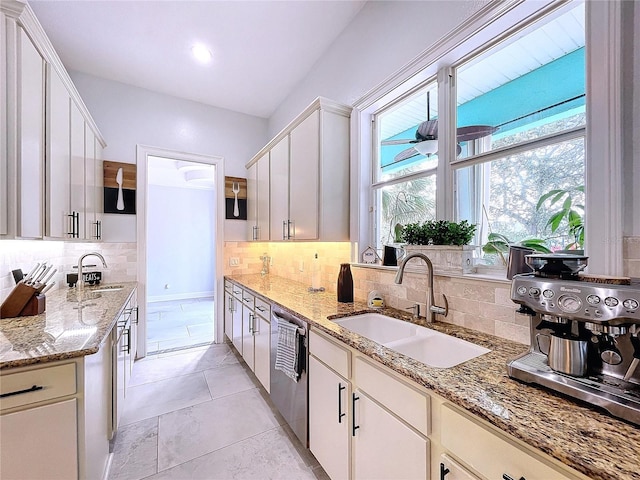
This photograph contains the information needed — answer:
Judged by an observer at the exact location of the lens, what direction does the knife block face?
facing to the right of the viewer

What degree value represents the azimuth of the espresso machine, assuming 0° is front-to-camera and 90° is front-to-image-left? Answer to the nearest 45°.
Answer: approximately 45°

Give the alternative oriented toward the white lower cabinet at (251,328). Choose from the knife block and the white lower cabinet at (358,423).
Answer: the knife block

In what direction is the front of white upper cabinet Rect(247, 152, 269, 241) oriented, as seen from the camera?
facing to the left of the viewer

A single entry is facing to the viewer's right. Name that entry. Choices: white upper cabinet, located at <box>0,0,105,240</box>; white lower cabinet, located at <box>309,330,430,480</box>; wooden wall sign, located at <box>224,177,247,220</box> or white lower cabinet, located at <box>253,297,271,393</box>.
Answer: the white upper cabinet

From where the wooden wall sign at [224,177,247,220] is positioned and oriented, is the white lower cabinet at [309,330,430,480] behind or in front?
in front

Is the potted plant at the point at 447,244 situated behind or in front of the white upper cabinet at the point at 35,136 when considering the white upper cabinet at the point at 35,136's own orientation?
in front

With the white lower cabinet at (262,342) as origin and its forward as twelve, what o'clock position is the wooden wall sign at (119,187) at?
The wooden wall sign is roughly at 1 o'clock from the white lower cabinet.

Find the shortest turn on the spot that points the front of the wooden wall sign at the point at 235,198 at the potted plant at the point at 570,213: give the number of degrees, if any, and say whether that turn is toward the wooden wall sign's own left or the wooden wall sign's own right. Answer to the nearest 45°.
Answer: approximately 45° to the wooden wall sign's own left

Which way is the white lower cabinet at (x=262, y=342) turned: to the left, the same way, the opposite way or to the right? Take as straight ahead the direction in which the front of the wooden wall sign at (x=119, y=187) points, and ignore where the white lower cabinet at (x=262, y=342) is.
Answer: to the right

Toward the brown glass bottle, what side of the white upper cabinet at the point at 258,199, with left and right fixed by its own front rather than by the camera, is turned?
left

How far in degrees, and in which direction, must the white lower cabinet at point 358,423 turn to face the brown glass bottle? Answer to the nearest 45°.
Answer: approximately 135° to its right

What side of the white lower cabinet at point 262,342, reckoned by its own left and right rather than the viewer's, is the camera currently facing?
left

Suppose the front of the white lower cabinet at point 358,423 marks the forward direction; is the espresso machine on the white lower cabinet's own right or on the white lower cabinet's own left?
on the white lower cabinet's own left

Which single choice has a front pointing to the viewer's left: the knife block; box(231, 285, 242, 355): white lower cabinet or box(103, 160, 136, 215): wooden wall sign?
the white lower cabinet
